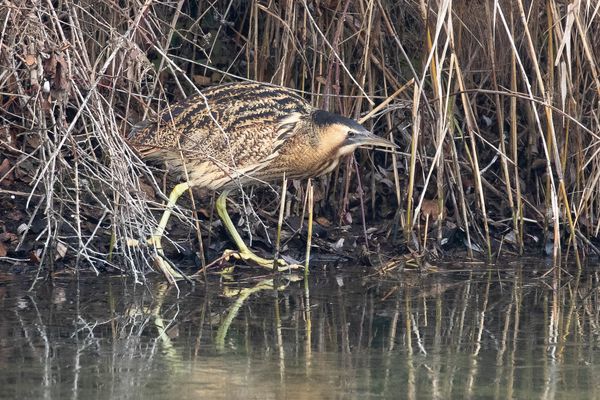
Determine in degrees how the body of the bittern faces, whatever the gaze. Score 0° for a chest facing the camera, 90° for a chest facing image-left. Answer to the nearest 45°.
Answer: approximately 270°

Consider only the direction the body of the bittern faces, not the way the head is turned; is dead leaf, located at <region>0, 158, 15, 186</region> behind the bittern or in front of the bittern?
behind

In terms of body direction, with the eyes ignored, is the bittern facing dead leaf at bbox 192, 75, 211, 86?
no

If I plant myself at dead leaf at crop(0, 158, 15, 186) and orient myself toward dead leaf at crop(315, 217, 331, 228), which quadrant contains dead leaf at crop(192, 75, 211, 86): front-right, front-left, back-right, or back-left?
front-left

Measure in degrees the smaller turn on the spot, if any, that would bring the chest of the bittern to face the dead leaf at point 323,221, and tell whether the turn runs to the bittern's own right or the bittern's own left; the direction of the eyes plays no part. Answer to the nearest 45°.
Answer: approximately 45° to the bittern's own left
